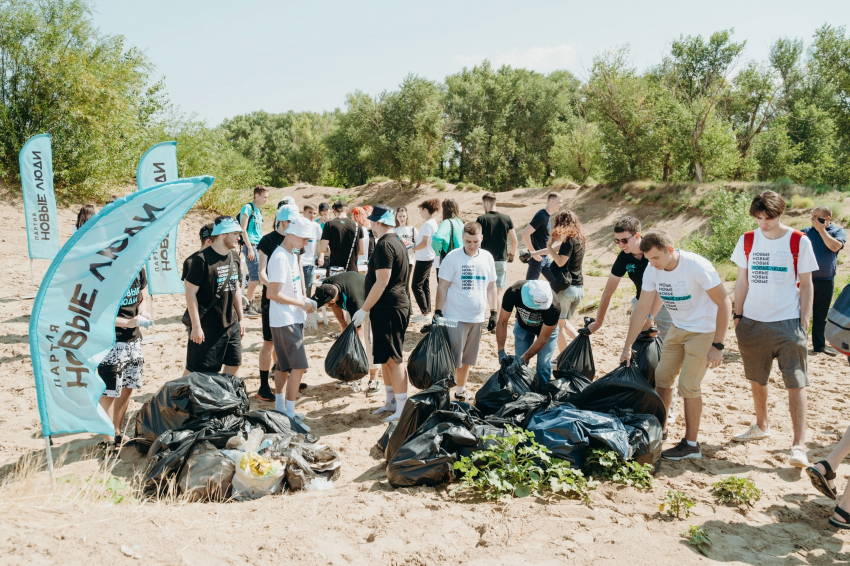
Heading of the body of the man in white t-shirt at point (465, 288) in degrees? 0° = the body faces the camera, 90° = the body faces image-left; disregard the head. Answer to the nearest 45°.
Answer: approximately 0°

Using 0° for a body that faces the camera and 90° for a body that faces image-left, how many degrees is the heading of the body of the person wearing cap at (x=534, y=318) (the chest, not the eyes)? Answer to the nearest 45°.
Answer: approximately 0°

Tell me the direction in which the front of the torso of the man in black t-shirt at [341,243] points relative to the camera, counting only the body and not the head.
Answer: away from the camera

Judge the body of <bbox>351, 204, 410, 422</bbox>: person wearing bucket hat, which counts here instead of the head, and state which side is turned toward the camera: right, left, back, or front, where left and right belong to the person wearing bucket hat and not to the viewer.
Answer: left

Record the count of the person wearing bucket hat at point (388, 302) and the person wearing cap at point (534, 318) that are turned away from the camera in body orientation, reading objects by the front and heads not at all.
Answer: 0

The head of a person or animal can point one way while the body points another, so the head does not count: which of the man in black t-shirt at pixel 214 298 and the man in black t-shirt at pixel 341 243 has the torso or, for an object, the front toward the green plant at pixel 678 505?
the man in black t-shirt at pixel 214 298

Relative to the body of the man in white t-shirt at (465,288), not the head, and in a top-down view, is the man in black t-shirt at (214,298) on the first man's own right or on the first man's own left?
on the first man's own right
